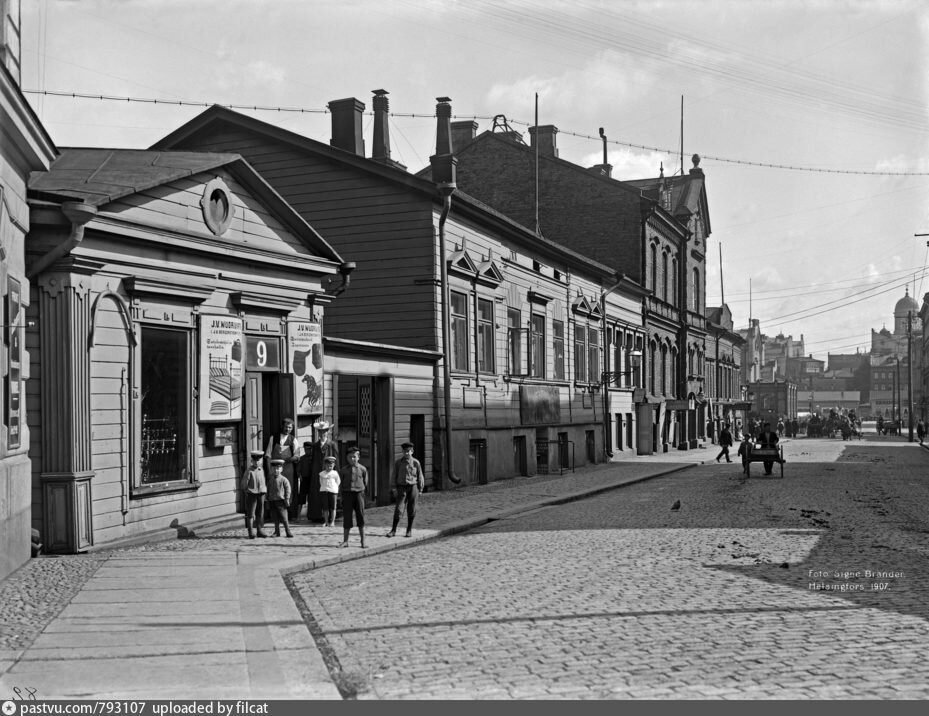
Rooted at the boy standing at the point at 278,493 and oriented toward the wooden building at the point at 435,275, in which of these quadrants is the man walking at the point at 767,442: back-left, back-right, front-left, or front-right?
front-right

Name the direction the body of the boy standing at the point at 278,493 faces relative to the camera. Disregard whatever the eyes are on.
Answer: toward the camera

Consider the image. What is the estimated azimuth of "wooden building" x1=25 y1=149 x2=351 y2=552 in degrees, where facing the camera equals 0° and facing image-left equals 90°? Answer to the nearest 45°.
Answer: approximately 315°

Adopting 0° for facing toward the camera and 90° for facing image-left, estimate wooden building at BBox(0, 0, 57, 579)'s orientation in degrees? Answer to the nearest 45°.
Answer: approximately 270°

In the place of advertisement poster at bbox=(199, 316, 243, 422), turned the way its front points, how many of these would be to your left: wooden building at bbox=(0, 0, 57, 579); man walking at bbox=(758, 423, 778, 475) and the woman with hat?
2

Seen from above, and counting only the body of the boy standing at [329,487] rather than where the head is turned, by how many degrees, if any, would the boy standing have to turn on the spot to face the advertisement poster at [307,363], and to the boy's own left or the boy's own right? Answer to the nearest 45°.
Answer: approximately 180°

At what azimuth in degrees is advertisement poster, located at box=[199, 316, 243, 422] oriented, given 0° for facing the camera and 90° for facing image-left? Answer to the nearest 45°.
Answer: approximately 315°

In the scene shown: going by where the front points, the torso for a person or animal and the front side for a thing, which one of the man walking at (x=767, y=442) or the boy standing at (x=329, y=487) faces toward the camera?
the boy standing

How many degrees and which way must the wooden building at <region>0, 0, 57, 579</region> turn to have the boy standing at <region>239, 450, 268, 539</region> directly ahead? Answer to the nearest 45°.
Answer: approximately 45° to its left

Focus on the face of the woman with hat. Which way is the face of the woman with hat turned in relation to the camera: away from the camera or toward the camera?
toward the camera

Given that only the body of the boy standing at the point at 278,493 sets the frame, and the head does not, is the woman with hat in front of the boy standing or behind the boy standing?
behind
